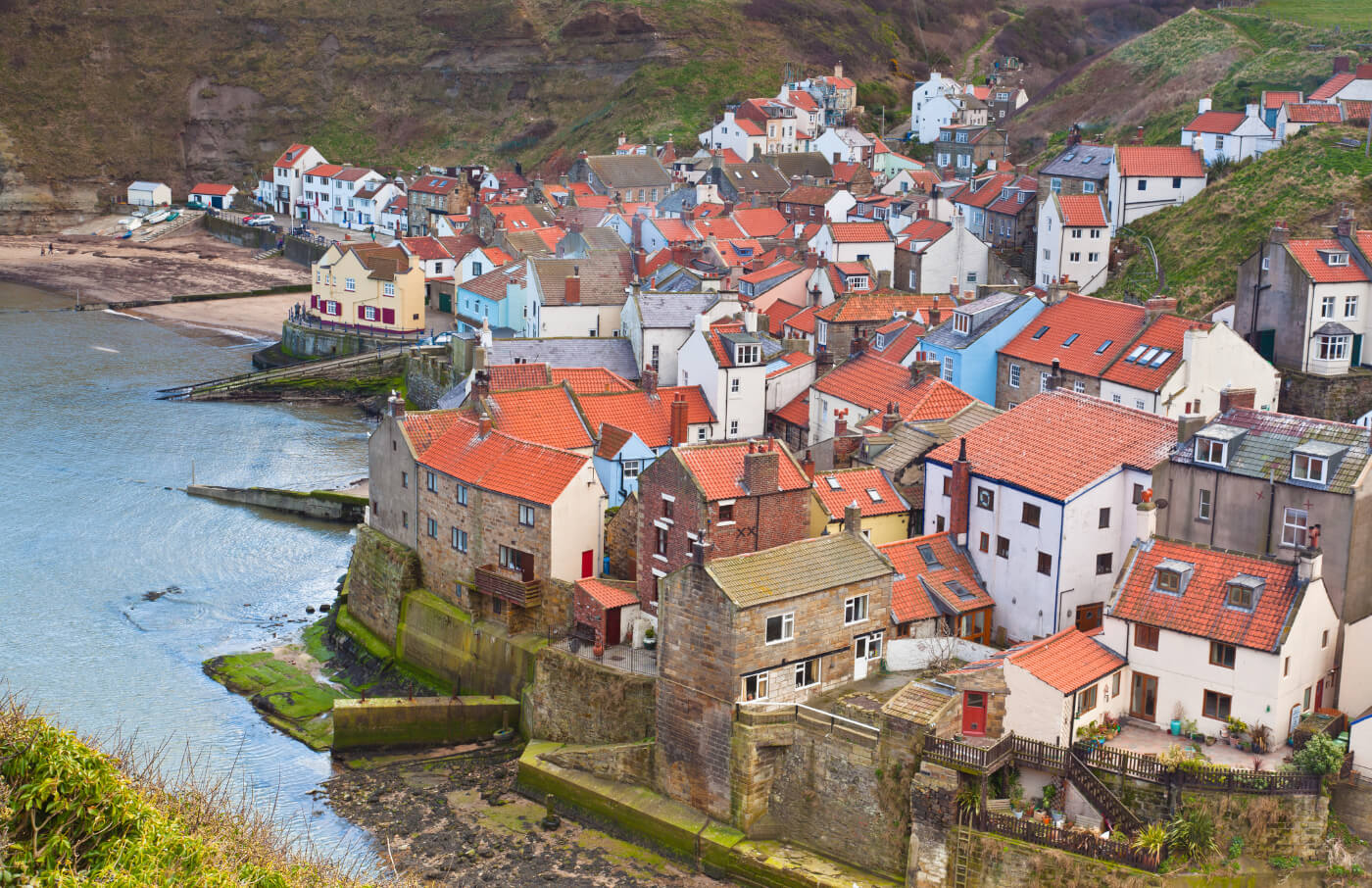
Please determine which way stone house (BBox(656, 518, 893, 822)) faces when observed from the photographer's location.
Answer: facing the viewer and to the right of the viewer

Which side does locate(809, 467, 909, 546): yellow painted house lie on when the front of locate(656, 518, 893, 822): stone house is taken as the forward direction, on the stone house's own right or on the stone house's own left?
on the stone house's own left

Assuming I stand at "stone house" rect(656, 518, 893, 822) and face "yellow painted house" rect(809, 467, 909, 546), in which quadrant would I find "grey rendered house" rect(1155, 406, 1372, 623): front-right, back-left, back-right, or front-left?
front-right

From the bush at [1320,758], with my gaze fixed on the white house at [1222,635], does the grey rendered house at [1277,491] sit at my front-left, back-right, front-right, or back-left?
front-right

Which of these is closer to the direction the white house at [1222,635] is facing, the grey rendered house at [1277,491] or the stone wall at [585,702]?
the stone wall

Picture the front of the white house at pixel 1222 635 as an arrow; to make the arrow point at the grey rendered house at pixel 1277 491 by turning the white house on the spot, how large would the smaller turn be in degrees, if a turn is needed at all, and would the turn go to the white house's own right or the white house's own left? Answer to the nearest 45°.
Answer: approximately 135° to the white house's own right

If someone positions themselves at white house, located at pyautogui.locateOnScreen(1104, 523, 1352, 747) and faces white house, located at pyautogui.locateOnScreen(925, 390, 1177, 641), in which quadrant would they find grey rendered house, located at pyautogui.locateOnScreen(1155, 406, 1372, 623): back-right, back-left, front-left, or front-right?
front-right

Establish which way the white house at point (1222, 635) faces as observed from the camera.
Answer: facing the viewer and to the left of the viewer

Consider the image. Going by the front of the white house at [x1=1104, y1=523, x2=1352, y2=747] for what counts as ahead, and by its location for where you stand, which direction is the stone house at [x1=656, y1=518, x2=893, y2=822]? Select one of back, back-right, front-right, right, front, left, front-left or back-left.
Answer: front-right

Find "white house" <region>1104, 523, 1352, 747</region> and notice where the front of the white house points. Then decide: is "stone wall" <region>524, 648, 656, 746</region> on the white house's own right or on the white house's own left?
on the white house's own right

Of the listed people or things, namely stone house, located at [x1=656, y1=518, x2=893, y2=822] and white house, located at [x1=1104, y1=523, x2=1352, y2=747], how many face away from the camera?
0

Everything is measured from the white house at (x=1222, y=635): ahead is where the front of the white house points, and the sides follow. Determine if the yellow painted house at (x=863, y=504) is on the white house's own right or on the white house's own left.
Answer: on the white house's own right

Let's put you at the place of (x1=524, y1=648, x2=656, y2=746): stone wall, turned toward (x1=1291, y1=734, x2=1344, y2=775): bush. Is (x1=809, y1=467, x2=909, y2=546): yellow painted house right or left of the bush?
left

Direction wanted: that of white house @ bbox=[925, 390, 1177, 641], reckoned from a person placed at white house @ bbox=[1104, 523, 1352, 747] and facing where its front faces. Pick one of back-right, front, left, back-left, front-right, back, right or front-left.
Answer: right
